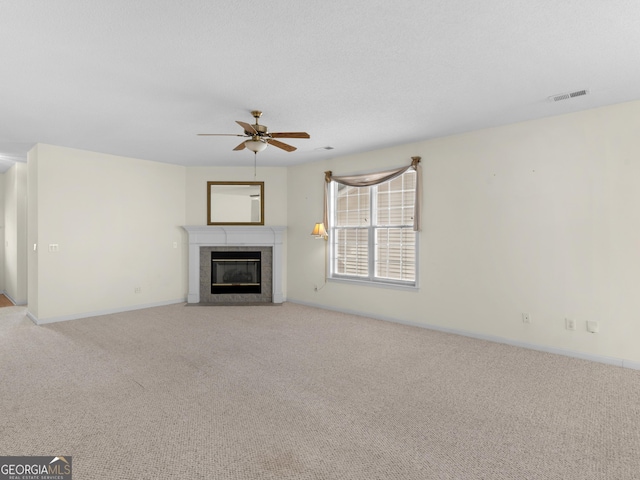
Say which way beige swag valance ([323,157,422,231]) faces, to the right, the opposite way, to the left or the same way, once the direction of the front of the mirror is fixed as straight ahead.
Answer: to the right

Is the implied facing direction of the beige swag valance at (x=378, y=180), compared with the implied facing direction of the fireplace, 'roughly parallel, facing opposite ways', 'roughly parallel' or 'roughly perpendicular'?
roughly perpendicular

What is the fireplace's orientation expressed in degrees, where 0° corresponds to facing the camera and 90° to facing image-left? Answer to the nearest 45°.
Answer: approximately 0°

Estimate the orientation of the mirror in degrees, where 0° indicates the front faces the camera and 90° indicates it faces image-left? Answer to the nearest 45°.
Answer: approximately 0°

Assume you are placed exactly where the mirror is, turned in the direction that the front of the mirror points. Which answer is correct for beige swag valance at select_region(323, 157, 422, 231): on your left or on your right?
on your left

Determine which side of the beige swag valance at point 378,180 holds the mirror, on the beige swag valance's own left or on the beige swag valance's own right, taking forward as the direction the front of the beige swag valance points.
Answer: on the beige swag valance's own right

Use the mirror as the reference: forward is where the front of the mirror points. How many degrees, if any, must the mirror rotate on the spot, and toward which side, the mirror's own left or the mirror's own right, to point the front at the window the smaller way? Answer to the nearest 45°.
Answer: approximately 45° to the mirror's own left

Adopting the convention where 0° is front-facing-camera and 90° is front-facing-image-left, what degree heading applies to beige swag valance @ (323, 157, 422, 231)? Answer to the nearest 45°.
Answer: approximately 45°

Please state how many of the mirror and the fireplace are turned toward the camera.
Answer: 2

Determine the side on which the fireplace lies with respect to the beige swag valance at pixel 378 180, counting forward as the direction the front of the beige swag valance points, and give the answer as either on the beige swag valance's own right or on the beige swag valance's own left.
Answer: on the beige swag valance's own right
